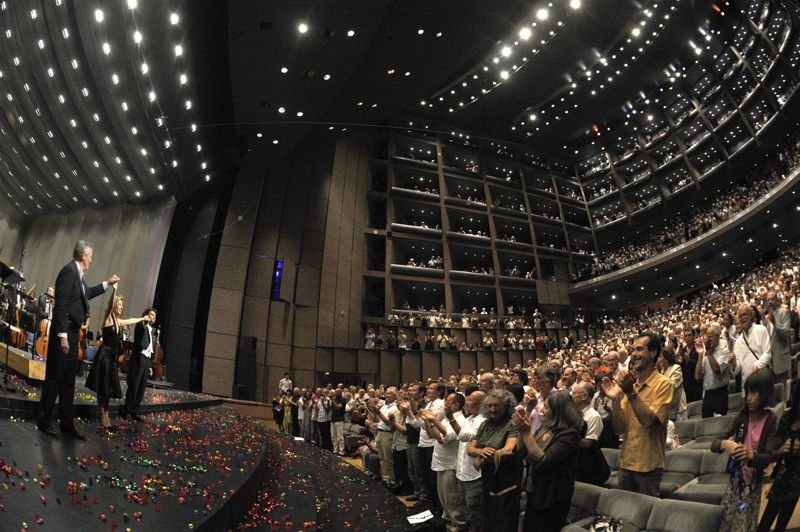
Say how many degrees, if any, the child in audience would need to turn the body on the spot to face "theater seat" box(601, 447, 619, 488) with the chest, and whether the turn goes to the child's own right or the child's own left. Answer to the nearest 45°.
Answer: approximately 90° to the child's own right

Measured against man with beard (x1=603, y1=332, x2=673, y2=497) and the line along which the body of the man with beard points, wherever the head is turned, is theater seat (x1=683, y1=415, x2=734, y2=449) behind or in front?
behind

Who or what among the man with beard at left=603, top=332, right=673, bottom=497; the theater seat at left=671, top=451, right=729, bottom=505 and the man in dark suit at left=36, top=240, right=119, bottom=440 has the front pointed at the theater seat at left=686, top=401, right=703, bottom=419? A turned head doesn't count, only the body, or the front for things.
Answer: the man in dark suit

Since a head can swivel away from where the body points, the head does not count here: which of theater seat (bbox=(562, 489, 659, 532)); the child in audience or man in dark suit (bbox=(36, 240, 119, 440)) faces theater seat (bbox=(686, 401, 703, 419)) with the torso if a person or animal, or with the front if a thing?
the man in dark suit

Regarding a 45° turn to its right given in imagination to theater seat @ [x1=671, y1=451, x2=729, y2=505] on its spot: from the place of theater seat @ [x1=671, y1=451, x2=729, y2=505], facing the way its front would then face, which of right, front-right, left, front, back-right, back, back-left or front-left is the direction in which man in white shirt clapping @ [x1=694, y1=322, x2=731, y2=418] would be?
right

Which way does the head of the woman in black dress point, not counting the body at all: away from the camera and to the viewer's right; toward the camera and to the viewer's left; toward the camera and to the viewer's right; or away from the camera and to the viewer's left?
toward the camera and to the viewer's right

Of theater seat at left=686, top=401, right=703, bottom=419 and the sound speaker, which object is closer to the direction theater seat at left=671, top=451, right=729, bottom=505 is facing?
the sound speaker

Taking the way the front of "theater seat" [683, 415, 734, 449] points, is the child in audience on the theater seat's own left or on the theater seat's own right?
on the theater seat's own left

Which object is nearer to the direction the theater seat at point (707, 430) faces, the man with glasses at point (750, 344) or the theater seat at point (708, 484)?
the theater seat

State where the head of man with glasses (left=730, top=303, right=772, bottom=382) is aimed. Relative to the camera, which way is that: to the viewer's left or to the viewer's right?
to the viewer's left

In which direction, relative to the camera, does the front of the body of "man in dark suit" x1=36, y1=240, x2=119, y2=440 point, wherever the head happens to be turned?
to the viewer's right

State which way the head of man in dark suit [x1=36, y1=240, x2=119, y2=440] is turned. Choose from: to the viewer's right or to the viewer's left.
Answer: to the viewer's right
